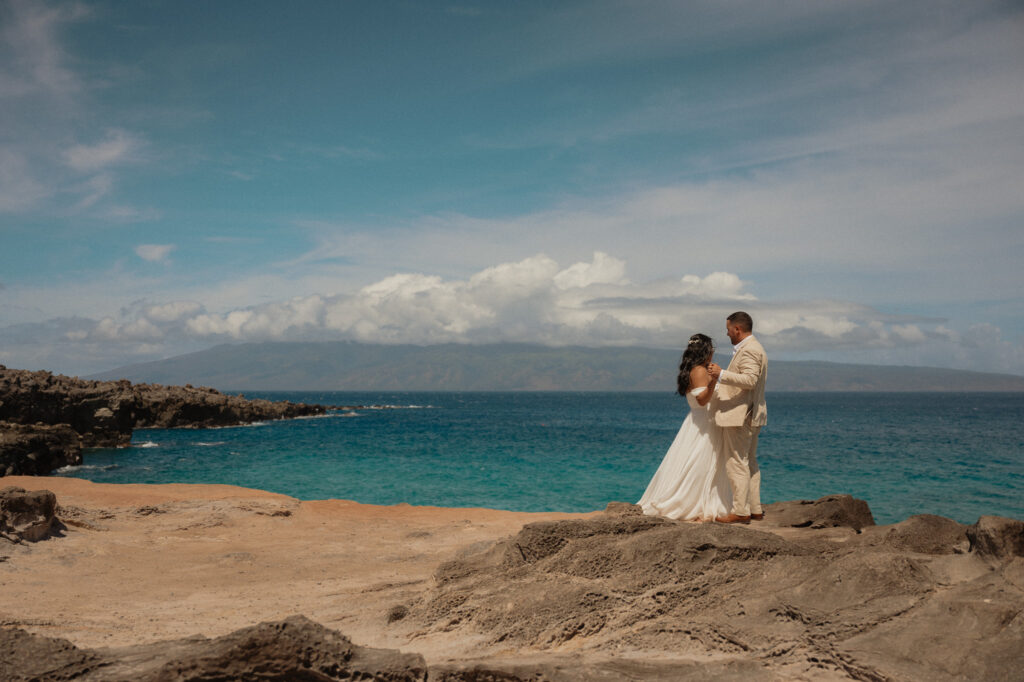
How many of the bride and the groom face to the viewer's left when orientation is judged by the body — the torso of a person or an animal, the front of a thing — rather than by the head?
1

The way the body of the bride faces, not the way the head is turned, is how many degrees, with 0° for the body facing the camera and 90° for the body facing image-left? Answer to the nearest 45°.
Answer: approximately 270°

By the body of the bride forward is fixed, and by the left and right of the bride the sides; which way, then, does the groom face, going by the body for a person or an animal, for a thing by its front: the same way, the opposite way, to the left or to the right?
the opposite way

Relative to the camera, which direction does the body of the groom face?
to the viewer's left

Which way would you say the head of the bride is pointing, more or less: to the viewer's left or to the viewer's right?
to the viewer's right

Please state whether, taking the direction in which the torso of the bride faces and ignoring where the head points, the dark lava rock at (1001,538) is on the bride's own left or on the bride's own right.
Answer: on the bride's own right

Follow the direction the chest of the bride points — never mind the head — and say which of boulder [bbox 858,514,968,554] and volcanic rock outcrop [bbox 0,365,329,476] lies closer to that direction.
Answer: the boulder

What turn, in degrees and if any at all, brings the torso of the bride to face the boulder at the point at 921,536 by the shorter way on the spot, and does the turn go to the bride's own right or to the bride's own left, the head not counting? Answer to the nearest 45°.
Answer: approximately 45° to the bride's own right
